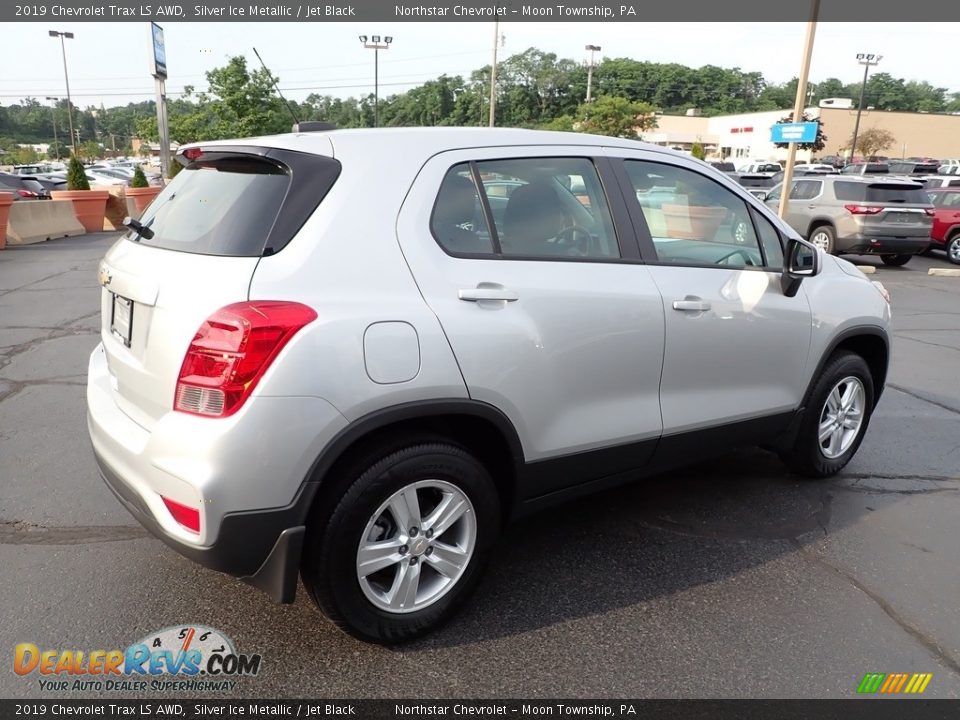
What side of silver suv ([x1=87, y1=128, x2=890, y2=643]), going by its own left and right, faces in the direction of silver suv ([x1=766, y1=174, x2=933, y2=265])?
front

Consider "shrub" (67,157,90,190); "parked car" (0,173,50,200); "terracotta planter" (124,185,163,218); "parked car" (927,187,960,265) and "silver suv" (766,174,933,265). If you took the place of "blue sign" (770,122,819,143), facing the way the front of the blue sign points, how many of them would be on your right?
3

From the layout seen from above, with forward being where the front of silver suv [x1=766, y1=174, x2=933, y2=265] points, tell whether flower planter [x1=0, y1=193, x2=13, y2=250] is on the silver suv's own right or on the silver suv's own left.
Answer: on the silver suv's own left

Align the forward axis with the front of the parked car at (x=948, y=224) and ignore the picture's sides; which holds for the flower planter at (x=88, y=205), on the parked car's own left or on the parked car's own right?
on the parked car's own left

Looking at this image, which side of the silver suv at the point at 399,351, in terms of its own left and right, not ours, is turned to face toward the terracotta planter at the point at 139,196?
left

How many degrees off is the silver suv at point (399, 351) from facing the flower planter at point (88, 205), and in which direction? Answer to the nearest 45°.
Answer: approximately 90° to its left

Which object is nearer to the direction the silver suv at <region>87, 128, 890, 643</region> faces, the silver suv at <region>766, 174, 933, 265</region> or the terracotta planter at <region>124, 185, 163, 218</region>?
the silver suv

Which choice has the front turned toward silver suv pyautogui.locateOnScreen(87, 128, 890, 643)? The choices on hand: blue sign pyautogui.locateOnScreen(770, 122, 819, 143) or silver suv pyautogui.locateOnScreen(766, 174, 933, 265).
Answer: the blue sign

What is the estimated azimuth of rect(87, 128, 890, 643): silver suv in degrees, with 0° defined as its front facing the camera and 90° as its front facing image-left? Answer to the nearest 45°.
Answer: approximately 225°

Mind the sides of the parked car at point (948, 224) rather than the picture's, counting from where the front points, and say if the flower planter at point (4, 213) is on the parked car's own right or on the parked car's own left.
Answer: on the parked car's own left

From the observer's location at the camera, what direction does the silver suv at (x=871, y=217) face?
facing away from the viewer and to the left of the viewer

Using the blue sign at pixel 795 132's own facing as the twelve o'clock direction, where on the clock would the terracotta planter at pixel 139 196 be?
The terracotta planter is roughly at 3 o'clock from the blue sign.

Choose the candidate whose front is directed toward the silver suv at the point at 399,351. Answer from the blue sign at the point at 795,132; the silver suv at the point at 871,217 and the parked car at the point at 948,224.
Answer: the blue sign

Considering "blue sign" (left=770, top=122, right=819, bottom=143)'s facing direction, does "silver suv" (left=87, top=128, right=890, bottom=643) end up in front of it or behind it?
in front
